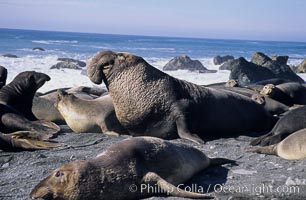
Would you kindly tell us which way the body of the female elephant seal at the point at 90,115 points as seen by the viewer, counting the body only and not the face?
to the viewer's left

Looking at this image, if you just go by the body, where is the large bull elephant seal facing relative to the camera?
to the viewer's left

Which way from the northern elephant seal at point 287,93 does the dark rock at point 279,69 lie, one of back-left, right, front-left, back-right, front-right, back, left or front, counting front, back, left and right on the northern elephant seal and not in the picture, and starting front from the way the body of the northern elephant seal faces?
right

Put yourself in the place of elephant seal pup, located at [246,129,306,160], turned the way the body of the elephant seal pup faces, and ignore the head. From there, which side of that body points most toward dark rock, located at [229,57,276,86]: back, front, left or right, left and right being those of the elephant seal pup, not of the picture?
left

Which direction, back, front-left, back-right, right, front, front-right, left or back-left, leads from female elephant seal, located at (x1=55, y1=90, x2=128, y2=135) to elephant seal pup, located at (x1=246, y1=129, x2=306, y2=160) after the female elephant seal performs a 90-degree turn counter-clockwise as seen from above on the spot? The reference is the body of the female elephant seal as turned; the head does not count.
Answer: front-left

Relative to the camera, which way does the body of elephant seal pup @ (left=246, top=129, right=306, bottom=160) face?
to the viewer's right

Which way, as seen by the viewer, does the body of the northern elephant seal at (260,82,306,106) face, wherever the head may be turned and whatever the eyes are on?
to the viewer's left

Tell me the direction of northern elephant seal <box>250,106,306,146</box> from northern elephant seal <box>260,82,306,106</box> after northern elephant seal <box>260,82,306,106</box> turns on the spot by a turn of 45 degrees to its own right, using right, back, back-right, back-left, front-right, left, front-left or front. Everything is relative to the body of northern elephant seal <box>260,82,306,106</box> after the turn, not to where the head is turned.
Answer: back-left

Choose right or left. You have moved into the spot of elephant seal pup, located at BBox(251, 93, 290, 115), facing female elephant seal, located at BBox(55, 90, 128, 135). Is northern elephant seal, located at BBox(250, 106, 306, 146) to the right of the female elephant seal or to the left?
left

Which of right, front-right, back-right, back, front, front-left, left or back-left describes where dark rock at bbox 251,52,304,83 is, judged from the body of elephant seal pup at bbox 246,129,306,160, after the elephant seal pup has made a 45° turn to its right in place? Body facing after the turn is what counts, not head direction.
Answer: back-left

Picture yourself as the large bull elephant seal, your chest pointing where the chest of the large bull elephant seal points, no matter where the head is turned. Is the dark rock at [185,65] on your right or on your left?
on your right
